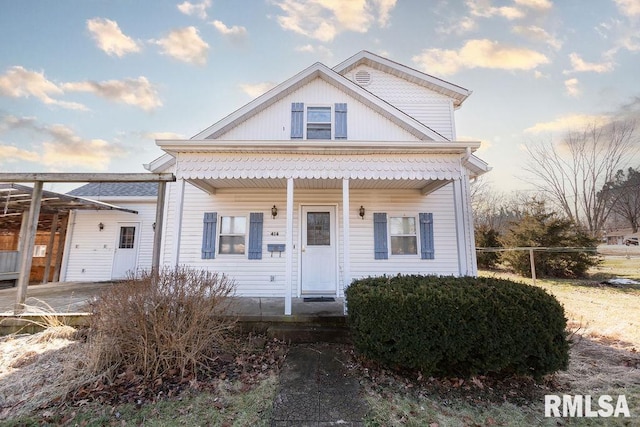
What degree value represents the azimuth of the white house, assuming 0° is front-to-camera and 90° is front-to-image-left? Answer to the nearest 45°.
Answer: approximately 0°

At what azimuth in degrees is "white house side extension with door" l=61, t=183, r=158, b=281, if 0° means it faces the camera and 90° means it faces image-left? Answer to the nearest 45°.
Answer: approximately 0°

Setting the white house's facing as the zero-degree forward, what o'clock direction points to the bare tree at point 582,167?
The bare tree is roughly at 8 o'clock from the white house.

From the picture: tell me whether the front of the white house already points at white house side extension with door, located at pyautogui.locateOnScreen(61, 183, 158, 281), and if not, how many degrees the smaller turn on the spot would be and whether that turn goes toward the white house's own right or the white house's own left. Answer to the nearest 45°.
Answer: approximately 135° to the white house's own right

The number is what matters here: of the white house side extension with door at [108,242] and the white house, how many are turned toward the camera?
2

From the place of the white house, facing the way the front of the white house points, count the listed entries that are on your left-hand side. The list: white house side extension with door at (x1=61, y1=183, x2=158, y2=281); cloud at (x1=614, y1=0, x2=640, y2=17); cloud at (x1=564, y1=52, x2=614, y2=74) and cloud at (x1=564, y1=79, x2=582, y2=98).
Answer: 3

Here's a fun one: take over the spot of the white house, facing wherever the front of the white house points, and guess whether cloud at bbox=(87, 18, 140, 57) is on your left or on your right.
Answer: on your right
